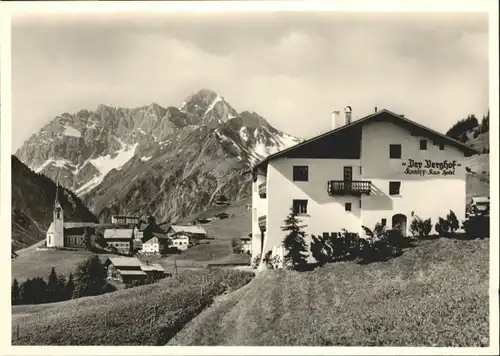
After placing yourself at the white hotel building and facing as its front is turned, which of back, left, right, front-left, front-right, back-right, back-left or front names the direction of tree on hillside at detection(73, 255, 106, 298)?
right

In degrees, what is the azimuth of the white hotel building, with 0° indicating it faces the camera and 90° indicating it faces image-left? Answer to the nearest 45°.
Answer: approximately 0°

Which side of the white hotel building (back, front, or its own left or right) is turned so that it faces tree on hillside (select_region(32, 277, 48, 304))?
right

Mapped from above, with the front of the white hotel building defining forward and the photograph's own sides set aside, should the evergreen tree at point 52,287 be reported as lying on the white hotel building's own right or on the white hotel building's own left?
on the white hotel building's own right

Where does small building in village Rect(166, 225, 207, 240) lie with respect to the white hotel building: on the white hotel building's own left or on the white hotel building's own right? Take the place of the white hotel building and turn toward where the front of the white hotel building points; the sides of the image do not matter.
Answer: on the white hotel building's own right

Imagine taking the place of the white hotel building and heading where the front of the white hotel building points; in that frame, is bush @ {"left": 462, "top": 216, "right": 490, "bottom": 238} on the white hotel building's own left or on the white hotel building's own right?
on the white hotel building's own left

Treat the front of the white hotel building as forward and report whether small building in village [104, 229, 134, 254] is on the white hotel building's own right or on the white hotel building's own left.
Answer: on the white hotel building's own right

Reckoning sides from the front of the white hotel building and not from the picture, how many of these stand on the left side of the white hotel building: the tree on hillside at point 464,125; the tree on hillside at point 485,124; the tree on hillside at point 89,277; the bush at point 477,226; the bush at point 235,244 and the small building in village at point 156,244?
3
